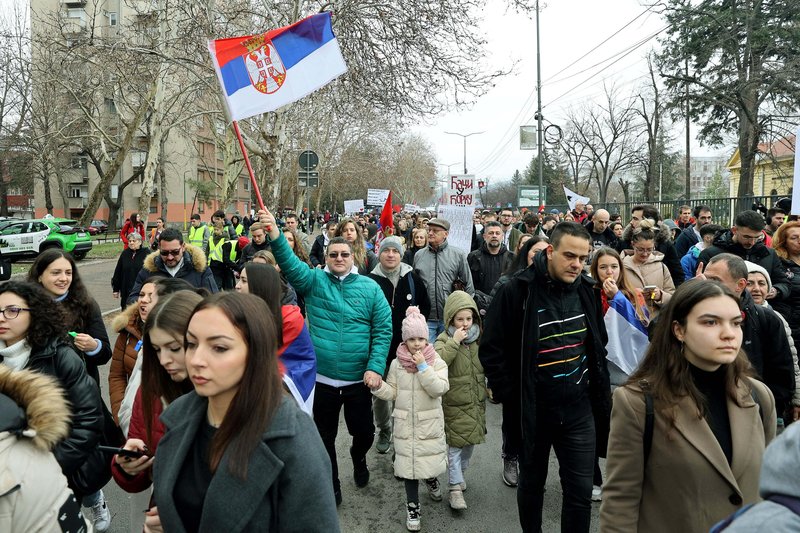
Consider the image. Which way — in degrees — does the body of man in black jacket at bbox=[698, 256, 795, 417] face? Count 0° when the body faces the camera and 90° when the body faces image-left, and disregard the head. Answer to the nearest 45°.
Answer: approximately 45°

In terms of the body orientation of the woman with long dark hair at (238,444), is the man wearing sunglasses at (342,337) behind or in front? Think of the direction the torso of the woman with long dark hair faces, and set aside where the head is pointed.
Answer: behind

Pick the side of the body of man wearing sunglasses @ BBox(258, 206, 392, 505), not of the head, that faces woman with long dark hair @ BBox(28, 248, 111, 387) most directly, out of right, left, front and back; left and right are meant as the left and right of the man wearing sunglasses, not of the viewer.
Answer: right

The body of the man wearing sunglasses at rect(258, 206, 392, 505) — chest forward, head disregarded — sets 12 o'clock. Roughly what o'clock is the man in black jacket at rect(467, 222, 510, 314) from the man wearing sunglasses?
The man in black jacket is roughly at 7 o'clock from the man wearing sunglasses.

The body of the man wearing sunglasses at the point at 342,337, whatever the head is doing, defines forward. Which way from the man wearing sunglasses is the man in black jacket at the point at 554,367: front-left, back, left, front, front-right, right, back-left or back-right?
front-left

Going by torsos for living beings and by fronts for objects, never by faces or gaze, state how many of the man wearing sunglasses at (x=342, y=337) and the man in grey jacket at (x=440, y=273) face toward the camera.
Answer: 2

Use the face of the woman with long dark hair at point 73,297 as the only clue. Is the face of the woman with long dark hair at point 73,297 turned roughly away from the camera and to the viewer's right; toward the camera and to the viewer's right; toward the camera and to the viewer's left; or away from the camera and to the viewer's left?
toward the camera and to the viewer's right

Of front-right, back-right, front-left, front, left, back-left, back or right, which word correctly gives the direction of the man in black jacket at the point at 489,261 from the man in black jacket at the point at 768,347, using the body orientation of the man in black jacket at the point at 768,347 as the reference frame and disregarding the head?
right

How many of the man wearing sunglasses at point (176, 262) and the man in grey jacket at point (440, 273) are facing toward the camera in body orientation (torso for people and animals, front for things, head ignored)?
2

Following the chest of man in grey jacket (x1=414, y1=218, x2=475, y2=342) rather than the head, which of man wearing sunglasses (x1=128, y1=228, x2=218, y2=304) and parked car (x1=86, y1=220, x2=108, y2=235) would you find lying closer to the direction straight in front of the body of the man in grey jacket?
the man wearing sunglasses

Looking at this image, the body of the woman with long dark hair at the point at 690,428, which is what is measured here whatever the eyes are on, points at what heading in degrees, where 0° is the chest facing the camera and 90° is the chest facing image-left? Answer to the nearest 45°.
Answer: approximately 315°
